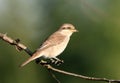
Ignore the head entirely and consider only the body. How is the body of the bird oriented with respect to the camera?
to the viewer's right
